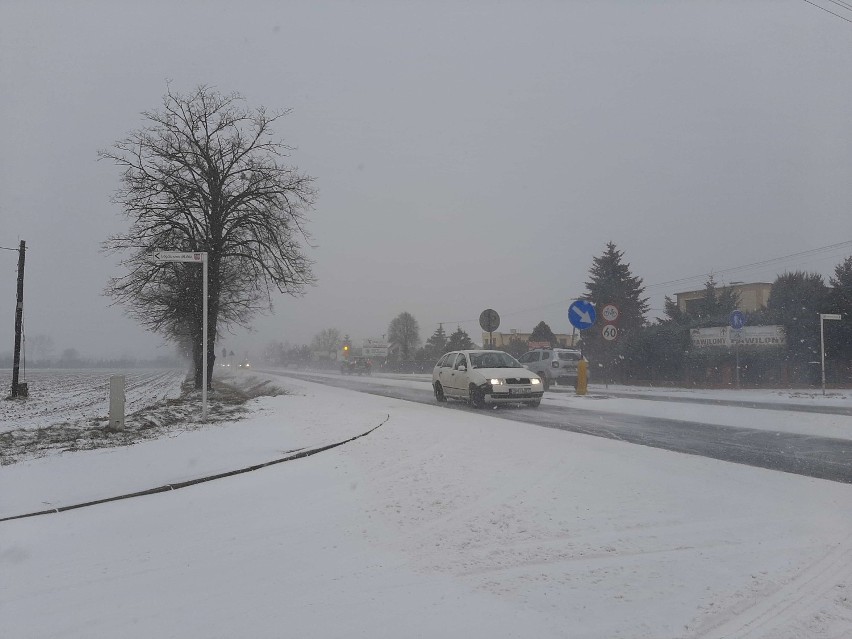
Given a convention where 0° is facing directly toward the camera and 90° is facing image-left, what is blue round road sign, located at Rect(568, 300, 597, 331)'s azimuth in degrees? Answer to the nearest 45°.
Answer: approximately 0°

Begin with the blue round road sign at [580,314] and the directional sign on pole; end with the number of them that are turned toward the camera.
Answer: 2

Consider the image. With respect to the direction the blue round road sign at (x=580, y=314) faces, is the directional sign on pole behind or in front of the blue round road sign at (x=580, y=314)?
in front

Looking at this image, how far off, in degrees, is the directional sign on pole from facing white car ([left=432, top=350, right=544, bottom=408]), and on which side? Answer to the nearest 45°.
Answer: approximately 90° to its left

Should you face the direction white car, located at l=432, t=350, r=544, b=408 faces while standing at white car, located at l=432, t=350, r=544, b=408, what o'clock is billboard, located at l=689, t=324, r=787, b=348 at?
The billboard is roughly at 9 o'clock from the white car.

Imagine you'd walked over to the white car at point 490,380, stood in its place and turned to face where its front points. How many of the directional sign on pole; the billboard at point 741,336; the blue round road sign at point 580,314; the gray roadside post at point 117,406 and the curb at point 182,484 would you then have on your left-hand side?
2

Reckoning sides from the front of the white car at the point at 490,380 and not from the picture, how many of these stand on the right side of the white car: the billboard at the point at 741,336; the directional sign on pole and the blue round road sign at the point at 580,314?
1

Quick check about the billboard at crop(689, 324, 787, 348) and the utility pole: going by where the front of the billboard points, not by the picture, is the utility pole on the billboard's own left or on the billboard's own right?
on the billboard's own right

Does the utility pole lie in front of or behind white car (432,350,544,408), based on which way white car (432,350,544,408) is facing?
behind

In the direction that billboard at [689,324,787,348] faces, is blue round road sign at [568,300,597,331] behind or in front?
in front

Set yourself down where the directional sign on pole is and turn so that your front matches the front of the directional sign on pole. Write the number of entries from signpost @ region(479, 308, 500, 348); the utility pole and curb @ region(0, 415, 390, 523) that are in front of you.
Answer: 1
